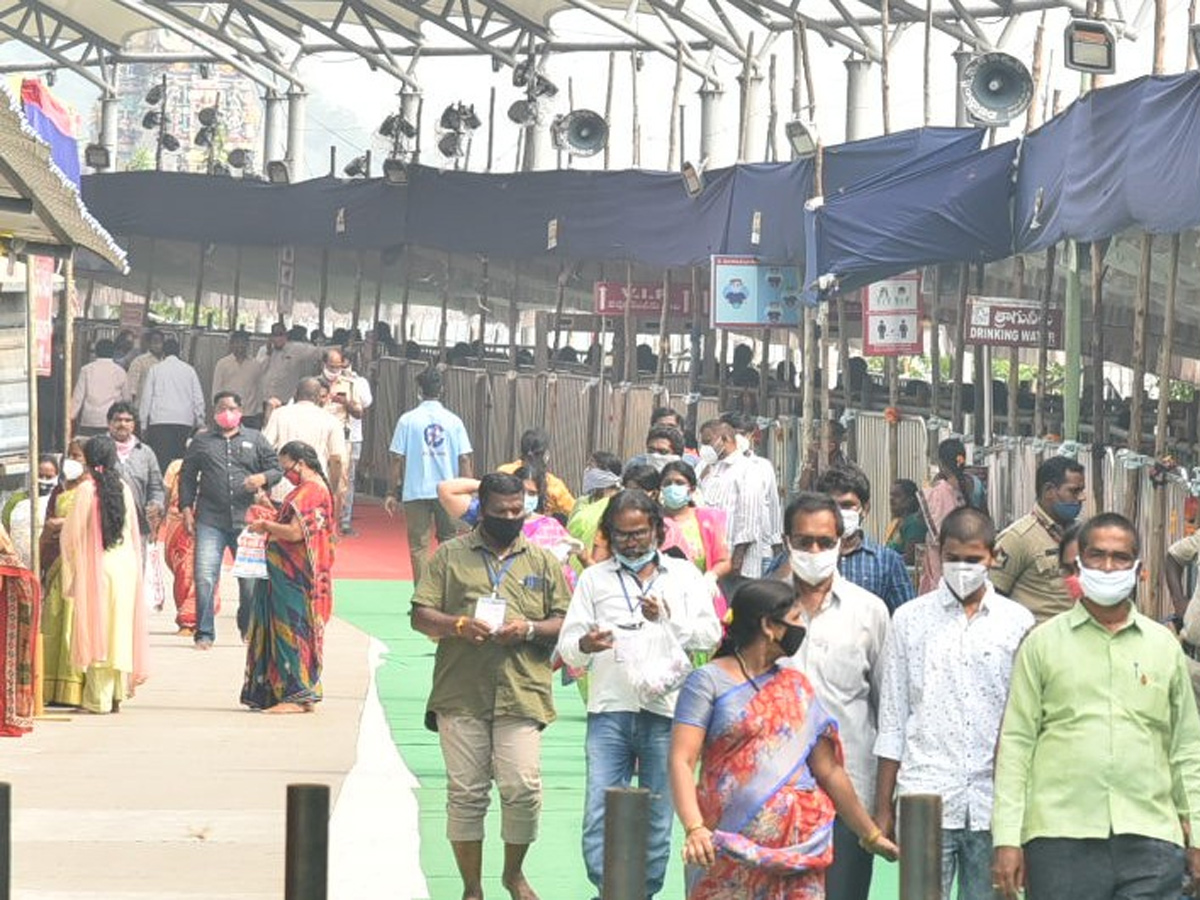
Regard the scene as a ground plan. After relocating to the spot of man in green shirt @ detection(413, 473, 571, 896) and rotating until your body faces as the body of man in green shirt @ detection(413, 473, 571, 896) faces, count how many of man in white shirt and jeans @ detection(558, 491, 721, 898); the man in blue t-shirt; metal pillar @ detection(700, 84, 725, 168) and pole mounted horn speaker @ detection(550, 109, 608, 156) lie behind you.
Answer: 3

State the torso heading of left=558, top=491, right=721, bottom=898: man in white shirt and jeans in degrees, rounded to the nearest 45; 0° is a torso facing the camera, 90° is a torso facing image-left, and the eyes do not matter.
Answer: approximately 0°

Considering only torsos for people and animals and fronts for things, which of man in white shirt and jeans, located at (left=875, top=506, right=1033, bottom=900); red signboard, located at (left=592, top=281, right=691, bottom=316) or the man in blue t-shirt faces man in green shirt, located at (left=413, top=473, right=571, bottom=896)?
the red signboard

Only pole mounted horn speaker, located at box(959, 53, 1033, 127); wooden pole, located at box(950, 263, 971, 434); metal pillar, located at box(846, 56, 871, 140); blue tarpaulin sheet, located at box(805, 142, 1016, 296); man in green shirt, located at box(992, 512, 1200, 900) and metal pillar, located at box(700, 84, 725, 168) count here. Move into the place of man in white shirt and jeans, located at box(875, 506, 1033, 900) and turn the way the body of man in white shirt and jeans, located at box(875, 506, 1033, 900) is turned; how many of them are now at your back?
5

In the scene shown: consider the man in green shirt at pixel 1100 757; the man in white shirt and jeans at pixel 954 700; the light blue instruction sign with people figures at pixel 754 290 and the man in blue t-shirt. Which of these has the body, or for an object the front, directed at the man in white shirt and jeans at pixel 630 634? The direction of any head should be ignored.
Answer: the light blue instruction sign with people figures

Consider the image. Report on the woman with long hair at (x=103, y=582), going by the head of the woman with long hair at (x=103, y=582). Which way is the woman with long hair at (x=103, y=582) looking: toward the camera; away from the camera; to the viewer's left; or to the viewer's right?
away from the camera

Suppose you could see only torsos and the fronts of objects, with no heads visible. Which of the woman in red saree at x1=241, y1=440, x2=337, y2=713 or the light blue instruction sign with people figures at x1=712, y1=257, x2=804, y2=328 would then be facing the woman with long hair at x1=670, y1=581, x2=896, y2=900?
the light blue instruction sign with people figures

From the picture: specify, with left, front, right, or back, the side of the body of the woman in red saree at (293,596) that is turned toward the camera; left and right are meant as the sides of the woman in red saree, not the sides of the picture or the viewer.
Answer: left

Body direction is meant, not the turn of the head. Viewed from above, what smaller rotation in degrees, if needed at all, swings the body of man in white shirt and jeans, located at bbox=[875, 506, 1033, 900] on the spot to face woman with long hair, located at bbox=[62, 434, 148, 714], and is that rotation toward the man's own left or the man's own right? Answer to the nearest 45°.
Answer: approximately 135° to the man's own right

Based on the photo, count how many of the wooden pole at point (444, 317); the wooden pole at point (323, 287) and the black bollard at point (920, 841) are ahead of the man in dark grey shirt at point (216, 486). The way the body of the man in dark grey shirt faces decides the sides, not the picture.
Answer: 1

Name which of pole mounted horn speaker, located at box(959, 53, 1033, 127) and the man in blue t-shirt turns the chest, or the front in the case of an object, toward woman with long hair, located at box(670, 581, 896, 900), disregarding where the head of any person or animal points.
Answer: the pole mounted horn speaker
